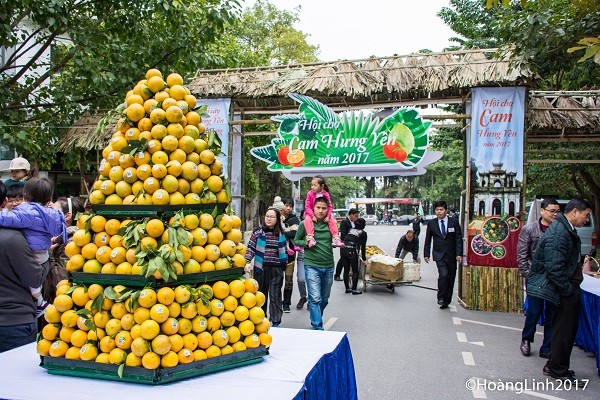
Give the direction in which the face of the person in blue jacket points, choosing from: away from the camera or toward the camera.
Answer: away from the camera

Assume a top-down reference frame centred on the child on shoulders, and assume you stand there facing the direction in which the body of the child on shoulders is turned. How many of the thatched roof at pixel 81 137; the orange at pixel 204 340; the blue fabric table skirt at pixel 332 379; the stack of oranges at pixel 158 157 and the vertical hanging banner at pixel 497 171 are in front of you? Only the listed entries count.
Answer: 3

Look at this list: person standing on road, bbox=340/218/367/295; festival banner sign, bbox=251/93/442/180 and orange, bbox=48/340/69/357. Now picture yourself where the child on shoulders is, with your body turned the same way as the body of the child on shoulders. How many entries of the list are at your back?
2

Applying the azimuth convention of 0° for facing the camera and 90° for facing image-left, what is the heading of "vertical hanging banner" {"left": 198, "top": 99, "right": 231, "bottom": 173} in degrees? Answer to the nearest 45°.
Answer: approximately 0°
